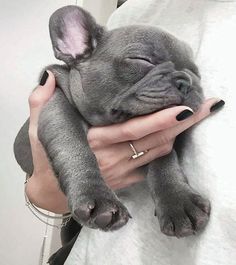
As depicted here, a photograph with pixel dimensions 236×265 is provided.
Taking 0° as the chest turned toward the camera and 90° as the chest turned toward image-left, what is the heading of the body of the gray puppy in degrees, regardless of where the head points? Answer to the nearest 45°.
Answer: approximately 315°
